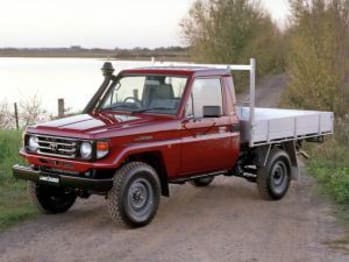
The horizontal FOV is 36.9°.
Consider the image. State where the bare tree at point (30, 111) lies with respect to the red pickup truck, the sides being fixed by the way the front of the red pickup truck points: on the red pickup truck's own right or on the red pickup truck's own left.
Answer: on the red pickup truck's own right

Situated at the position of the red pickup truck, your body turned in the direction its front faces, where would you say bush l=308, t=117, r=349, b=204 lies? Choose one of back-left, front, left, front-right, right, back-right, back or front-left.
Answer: back

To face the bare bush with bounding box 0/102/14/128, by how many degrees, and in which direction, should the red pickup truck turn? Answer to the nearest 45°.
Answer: approximately 90° to its right

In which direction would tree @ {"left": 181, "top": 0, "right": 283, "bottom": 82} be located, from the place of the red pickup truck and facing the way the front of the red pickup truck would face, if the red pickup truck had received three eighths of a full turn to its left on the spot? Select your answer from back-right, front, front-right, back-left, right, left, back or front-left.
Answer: left

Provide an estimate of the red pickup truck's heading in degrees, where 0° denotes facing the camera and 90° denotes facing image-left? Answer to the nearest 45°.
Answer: approximately 45°
